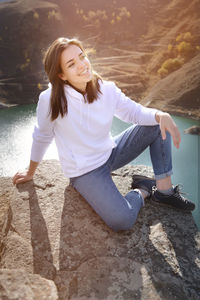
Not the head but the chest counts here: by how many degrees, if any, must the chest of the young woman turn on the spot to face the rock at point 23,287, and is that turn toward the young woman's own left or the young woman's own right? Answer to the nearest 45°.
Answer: approximately 45° to the young woman's own right

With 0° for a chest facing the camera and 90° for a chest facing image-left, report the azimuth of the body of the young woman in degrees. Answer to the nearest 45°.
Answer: approximately 315°
